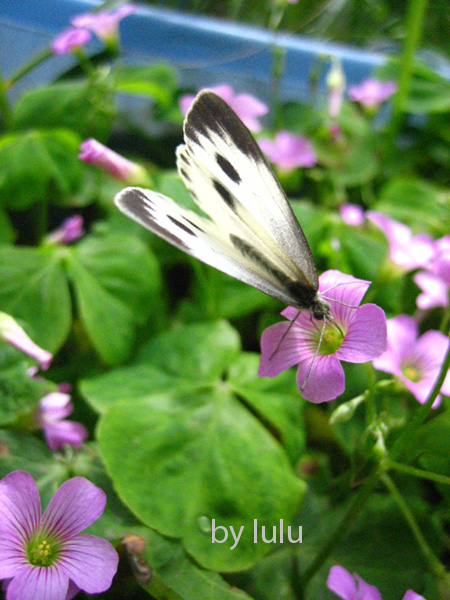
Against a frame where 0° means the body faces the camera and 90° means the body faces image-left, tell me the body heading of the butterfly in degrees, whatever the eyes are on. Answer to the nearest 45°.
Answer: approximately 315°

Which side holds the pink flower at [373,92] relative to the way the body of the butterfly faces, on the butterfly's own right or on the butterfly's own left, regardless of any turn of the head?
on the butterfly's own left

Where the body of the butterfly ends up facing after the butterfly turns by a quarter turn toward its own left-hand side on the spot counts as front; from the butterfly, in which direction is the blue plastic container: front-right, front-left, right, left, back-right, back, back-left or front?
front-left

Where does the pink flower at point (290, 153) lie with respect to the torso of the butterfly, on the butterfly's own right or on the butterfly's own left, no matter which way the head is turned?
on the butterfly's own left
